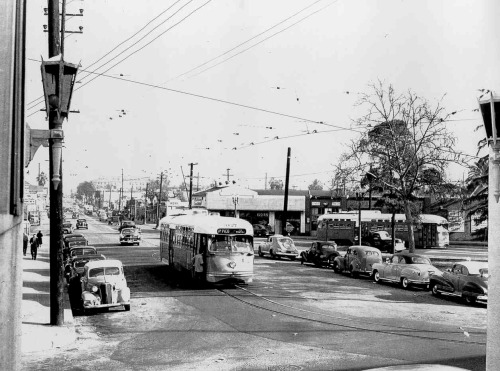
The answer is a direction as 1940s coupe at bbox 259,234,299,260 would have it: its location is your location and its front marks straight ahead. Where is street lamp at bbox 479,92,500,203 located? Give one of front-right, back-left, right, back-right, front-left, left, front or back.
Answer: back-left

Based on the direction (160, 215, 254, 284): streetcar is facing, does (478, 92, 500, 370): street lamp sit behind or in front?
in front

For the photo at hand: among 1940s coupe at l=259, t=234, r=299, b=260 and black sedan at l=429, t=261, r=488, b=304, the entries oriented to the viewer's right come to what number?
0

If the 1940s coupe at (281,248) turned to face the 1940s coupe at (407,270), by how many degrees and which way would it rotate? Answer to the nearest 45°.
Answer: approximately 135° to its left

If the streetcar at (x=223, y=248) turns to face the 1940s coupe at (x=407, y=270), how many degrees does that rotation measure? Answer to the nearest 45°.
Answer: approximately 45° to its left

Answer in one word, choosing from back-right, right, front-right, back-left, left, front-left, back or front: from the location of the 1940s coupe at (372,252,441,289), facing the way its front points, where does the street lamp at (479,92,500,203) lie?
back-left
